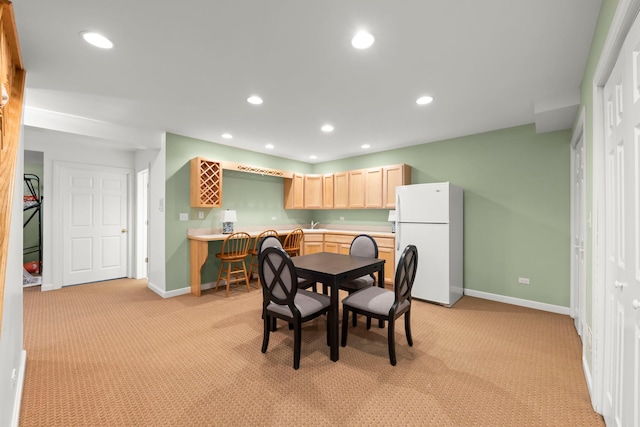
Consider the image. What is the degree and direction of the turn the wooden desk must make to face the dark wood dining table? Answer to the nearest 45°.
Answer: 0° — it already faces it

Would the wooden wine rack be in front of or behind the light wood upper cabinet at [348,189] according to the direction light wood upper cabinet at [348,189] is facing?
in front

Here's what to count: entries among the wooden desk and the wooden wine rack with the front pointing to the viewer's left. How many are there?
0

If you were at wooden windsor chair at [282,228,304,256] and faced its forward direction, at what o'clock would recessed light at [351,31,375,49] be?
The recessed light is roughly at 7 o'clock from the wooden windsor chair.

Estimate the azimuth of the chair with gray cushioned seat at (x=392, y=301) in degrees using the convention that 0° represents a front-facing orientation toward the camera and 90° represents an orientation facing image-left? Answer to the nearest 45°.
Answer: approximately 135°

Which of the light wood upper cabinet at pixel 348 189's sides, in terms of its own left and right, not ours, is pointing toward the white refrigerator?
left

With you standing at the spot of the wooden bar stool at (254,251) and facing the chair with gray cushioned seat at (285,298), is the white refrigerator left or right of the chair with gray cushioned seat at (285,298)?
left

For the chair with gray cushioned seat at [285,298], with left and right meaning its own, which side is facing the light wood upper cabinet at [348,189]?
front

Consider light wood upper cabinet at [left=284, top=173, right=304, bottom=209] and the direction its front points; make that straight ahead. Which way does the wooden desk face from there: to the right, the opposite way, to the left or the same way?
the same way

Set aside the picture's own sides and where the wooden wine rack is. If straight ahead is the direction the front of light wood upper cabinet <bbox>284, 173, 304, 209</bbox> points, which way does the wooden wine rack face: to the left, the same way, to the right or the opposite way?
the same way

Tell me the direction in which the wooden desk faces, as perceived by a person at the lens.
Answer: facing the viewer and to the right of the viewer

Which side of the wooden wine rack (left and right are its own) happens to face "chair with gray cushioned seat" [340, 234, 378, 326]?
front

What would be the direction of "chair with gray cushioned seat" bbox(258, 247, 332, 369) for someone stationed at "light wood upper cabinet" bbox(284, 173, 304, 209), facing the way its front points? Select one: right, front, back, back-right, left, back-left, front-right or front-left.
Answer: front-right

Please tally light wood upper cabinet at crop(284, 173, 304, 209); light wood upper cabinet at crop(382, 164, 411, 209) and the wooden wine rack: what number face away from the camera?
0
